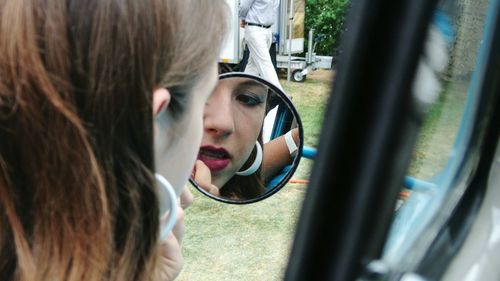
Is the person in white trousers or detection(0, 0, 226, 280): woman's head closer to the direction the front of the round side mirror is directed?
the woman's head

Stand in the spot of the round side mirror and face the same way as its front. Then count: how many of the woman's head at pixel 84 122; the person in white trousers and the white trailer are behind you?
2

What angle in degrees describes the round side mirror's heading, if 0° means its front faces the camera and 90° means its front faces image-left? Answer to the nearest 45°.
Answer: approximately 0°

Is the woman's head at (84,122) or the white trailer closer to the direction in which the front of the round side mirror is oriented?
the woman's head

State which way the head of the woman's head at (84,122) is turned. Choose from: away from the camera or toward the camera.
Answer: away from the camera

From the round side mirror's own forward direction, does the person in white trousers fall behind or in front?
behind
